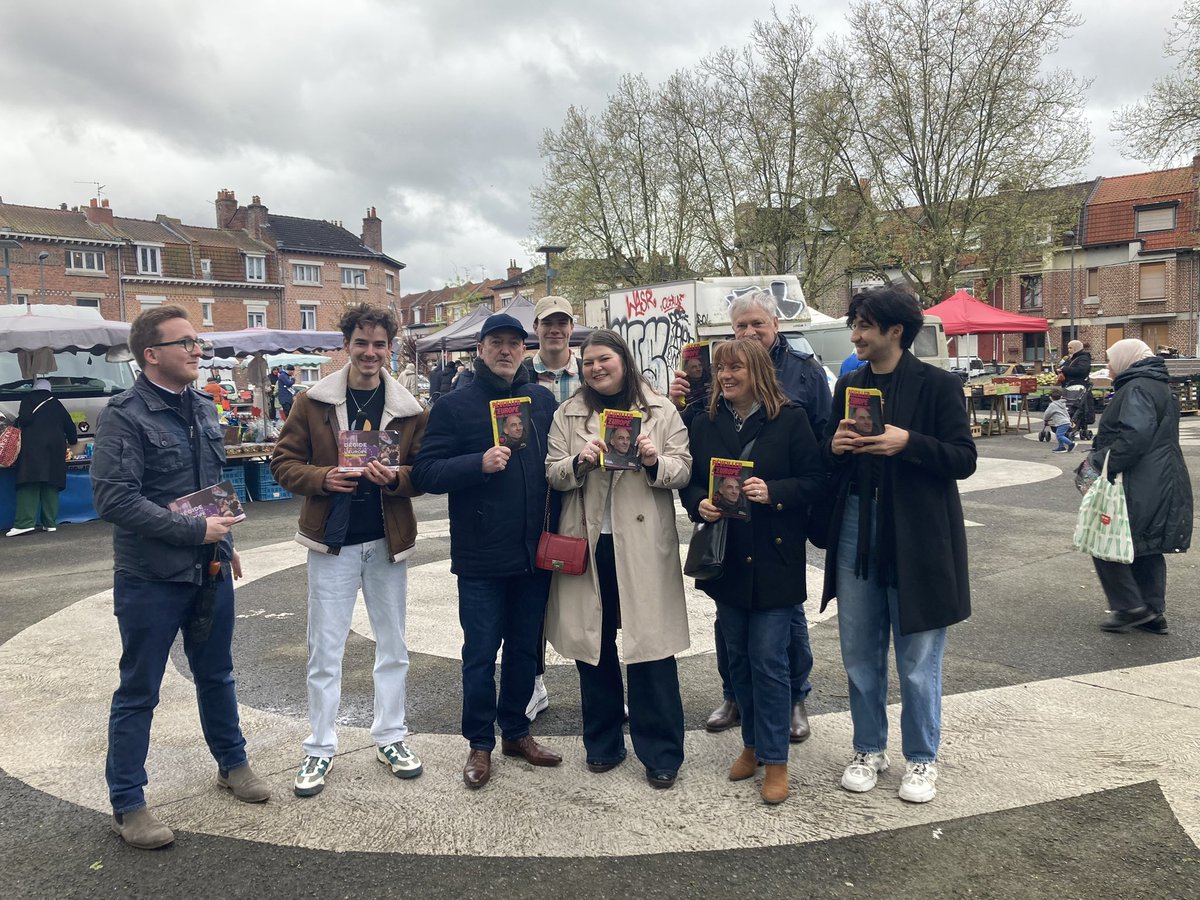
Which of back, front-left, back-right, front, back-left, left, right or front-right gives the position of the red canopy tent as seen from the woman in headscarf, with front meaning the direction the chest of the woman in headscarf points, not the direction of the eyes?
right

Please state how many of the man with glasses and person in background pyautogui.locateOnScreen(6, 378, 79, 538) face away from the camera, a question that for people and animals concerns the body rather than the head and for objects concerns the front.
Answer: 1

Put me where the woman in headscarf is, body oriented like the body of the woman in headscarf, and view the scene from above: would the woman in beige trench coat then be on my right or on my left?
on my left

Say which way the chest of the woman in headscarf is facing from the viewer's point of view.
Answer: to the viewer's left

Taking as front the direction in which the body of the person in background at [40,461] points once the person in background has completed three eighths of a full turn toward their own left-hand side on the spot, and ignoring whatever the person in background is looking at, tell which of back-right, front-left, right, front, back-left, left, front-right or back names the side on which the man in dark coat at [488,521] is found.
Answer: front-left

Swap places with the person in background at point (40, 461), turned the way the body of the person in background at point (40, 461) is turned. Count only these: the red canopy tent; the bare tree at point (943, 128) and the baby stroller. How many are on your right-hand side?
3

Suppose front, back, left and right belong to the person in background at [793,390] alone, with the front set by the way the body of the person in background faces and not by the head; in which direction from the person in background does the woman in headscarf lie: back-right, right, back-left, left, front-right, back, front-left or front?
back-left

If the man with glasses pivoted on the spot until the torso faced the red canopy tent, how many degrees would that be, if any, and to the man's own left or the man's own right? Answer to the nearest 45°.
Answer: approximately 90° to the man's own left

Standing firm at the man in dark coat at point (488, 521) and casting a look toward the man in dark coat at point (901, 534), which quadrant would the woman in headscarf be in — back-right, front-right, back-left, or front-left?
front-left

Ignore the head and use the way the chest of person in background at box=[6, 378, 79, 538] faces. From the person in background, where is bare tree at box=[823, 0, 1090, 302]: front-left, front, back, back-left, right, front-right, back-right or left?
right

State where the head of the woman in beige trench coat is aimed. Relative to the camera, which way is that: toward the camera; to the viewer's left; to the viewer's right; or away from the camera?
toward the camera

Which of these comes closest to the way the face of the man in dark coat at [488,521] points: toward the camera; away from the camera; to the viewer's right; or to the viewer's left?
toward the camera

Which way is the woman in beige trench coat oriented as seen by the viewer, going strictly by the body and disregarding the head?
toward the camera

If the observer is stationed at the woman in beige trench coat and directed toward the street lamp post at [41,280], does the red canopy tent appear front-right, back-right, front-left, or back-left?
front-right

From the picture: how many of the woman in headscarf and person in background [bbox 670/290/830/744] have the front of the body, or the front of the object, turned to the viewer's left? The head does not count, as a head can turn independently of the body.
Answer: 1

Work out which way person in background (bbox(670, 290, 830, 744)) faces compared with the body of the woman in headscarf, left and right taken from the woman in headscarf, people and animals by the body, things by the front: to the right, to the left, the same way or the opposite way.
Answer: to the left

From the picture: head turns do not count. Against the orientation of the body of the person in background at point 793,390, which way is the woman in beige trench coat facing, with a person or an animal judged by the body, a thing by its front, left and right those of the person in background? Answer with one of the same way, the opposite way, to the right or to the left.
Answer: the same way

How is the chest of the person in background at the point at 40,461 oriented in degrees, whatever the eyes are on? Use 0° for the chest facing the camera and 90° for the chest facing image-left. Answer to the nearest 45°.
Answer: approximately 180°

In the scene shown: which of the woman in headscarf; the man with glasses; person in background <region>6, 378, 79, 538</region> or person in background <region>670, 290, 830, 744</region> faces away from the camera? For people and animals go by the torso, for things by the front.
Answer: person in background <region>6, 378, 79, 538</region>
